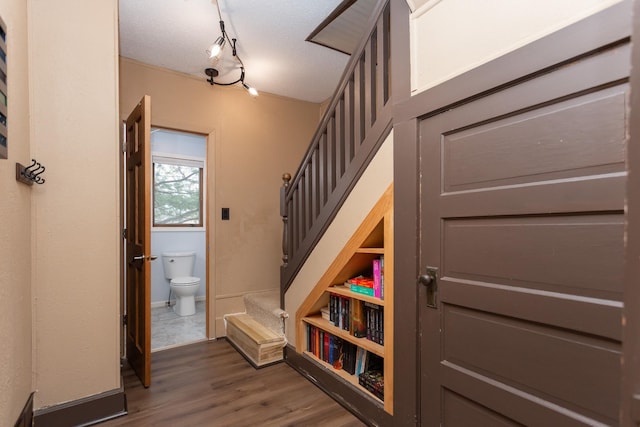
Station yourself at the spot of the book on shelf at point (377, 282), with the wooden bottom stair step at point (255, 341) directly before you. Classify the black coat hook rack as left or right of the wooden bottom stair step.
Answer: left

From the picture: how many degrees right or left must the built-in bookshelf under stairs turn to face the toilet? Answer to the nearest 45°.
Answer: approximately 90° to its right

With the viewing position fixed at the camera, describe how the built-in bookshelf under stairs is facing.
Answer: facing the viewer and to the left of the viewer

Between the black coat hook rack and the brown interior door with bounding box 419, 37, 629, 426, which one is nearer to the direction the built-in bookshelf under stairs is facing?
the black coat hook rack

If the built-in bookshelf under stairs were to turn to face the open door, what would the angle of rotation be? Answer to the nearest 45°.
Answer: approximately 45° to its right

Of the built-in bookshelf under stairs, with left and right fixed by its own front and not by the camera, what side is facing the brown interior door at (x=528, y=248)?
left

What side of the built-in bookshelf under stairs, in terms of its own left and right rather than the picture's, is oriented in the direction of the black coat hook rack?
front

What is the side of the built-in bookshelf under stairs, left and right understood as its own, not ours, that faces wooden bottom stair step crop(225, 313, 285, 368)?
right

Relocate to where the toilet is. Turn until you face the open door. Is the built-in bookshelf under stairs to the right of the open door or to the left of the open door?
left

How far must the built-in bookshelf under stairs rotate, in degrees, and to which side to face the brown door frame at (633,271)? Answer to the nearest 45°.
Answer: approximately 45° to its left
